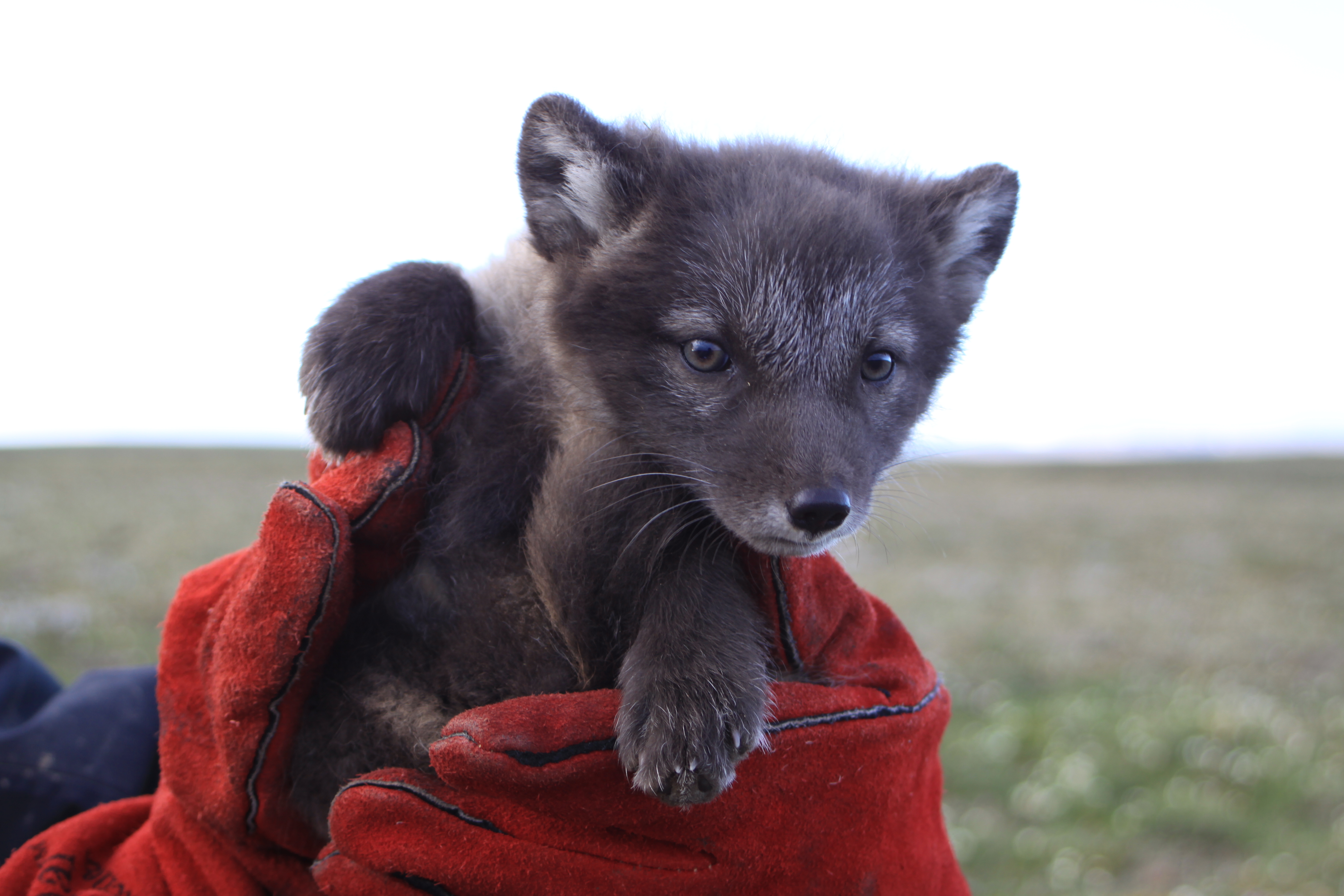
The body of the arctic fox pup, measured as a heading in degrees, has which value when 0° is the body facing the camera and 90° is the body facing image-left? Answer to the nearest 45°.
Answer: approximately 315°
